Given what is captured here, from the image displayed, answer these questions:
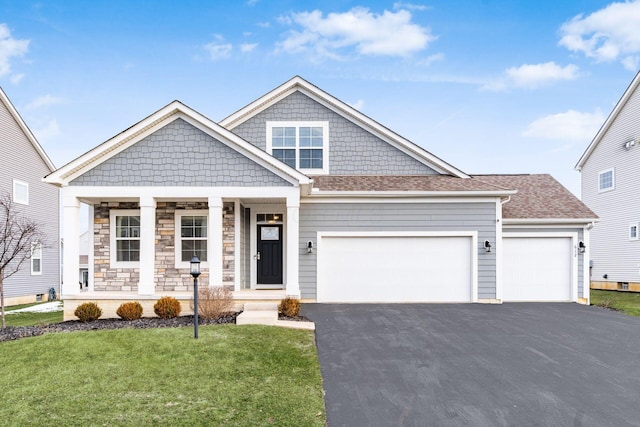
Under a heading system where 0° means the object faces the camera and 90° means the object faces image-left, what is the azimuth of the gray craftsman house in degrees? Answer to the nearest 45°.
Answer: approximately 0°

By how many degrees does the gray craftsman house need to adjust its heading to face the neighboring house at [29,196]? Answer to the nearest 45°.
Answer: approximately 135° to its right

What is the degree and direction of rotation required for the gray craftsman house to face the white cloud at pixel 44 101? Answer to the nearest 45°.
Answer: approximately 135° to its right

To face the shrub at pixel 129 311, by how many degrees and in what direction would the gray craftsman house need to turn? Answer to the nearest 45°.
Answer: approximately 45° to its right

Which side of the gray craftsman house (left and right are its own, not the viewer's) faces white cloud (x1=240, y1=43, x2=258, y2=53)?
back

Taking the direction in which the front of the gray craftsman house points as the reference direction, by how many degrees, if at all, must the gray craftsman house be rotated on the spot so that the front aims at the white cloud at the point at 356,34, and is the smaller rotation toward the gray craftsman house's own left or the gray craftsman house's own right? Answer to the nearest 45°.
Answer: approximately 180°

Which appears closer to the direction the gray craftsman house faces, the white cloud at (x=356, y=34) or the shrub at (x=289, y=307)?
the shrub
